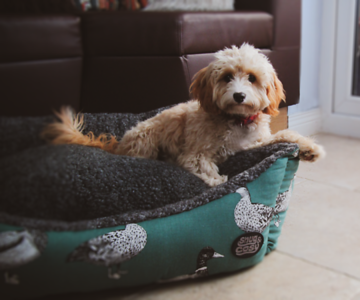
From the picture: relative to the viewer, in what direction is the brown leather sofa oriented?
toward the camera

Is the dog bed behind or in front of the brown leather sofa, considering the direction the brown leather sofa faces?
in front

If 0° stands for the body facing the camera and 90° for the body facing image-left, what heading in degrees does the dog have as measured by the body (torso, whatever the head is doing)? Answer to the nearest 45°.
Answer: approximately 315°

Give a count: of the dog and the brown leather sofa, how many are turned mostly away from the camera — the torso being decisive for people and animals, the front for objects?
0
